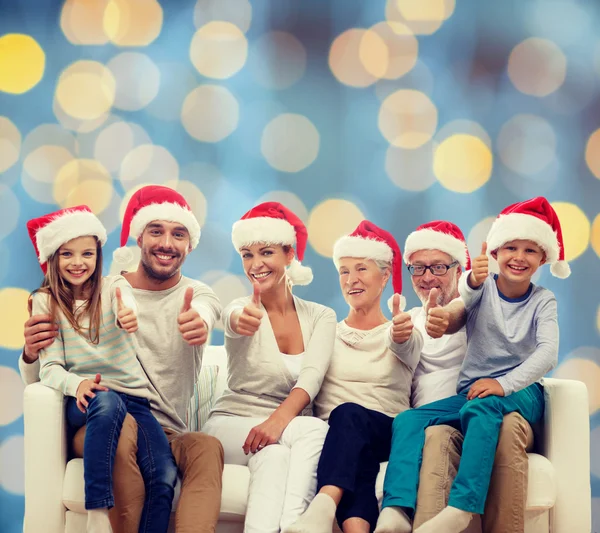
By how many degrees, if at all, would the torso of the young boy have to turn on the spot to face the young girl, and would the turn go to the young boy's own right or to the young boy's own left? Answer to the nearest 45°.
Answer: approximately 45° to the young boy's own right

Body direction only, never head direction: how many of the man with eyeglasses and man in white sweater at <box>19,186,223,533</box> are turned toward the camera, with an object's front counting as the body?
2

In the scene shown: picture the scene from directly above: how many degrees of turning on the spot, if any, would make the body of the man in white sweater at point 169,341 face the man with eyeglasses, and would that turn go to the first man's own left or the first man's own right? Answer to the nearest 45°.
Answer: approximately 90° to the first man's own left

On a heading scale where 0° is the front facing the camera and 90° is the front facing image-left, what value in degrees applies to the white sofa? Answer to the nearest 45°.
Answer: approximately 0°

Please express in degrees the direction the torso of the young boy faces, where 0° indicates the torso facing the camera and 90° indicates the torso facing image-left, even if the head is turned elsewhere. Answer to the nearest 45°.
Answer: approximately 45°

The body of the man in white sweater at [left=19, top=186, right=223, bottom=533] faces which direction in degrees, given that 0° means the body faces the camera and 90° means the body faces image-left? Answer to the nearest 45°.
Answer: approximately 0°
